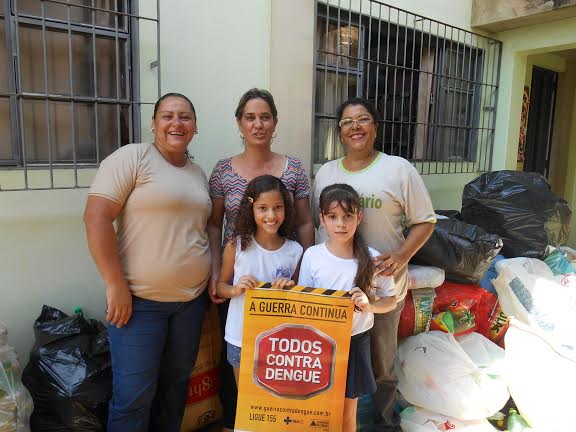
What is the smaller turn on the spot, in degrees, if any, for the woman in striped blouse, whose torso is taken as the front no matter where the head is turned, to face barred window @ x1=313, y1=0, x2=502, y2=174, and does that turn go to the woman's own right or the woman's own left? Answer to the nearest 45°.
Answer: approximately 135° to the woman's own left

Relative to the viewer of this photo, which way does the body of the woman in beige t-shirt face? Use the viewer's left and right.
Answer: facing the viewer and to the right of the viewer

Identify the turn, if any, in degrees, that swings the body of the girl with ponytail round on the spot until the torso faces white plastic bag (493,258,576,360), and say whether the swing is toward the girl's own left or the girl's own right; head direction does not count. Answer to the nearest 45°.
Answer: approximately 135° to the girl's own left

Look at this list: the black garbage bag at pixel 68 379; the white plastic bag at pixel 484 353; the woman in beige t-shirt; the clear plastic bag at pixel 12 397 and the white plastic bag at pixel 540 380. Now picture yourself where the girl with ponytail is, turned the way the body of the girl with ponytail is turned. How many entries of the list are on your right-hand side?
3

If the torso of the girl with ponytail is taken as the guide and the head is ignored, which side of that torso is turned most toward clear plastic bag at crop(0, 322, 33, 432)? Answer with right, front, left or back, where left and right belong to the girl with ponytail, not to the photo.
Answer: right

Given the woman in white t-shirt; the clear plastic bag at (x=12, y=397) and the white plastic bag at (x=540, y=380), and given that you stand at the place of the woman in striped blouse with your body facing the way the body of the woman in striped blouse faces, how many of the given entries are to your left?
2

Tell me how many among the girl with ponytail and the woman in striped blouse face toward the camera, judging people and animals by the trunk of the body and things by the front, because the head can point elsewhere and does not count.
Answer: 2

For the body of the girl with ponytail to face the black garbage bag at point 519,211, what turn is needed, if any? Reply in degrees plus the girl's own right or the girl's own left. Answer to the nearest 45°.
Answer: approximately 135° to the girl's own left

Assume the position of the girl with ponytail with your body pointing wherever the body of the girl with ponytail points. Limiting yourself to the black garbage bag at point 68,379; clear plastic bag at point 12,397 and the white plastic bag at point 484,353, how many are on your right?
2
